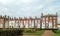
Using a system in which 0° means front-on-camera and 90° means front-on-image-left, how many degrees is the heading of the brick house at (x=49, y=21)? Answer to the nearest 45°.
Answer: approximately 0°
